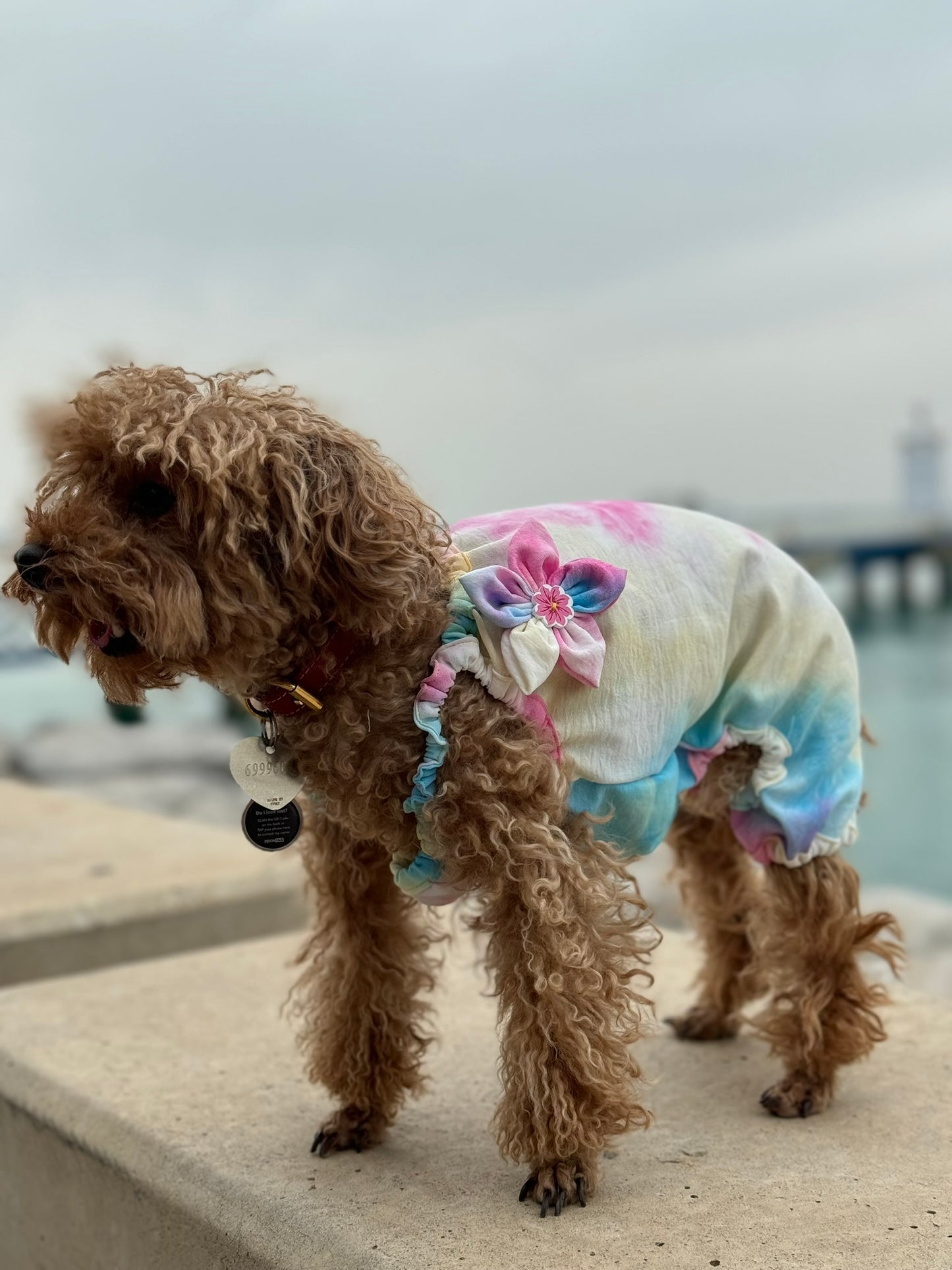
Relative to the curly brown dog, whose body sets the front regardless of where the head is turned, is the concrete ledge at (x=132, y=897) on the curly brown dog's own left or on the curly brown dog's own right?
on the curly brown dog's own right

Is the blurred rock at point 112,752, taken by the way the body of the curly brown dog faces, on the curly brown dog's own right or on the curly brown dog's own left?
on the curly brown dog's own right
